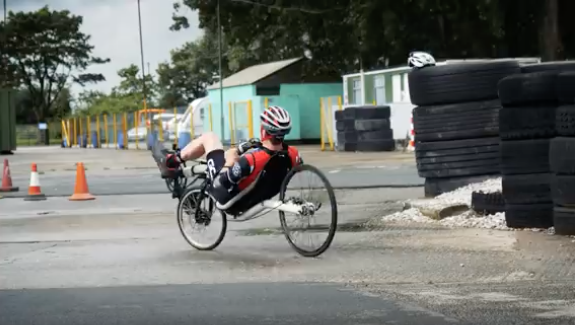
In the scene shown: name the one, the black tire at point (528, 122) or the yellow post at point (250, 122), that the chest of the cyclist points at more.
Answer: the yellow post

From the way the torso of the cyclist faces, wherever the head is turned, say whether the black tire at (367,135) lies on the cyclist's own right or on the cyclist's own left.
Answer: on the cyclist's own right

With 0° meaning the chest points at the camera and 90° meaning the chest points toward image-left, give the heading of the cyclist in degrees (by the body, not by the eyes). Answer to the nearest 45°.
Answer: approximately 135°

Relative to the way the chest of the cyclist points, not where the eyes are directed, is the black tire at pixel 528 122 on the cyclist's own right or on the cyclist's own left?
on the cyclist's own right

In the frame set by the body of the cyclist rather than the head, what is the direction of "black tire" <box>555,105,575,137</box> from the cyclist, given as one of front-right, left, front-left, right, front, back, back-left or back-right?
back-right

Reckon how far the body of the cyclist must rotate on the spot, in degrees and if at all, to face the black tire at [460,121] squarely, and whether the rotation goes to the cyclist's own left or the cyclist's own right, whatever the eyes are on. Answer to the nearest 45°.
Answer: approximately 90° to the cyclist's own right

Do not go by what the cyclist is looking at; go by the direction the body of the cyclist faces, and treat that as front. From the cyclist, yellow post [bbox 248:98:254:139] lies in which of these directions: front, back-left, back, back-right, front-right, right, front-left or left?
front-right

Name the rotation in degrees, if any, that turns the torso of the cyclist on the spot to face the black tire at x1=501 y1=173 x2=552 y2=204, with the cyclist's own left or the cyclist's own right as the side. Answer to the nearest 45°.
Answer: approximately 135° to the cyclist's own right

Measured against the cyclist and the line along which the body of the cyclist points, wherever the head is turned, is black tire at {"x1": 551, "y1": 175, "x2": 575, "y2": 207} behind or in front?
behind

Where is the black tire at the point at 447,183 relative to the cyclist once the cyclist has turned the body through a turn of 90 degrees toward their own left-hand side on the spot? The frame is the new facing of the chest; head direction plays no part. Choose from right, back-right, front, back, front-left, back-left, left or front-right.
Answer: back

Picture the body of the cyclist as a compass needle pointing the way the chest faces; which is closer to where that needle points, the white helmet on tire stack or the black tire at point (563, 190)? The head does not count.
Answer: the white helmet on tire stack

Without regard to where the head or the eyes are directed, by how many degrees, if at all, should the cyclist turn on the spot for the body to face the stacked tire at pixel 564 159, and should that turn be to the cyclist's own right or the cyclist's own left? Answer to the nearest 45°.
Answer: approximately 135° to the cyclist's own right

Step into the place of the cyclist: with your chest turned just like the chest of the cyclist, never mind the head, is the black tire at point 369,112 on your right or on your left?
on your right

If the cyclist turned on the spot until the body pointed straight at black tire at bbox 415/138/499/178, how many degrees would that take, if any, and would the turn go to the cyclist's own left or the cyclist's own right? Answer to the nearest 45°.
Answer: approximately 90° to the cyclist's own right
